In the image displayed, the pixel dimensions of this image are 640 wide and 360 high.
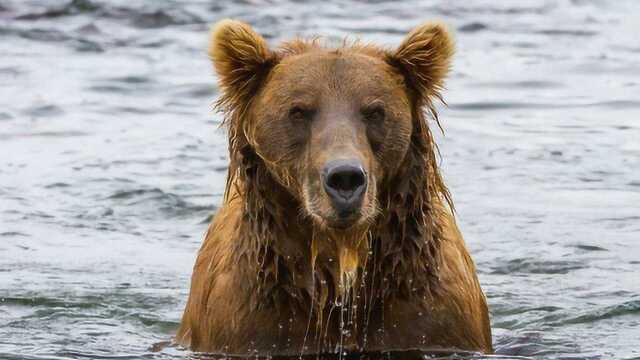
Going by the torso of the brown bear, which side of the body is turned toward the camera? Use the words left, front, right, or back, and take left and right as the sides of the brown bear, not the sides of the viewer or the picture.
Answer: front
